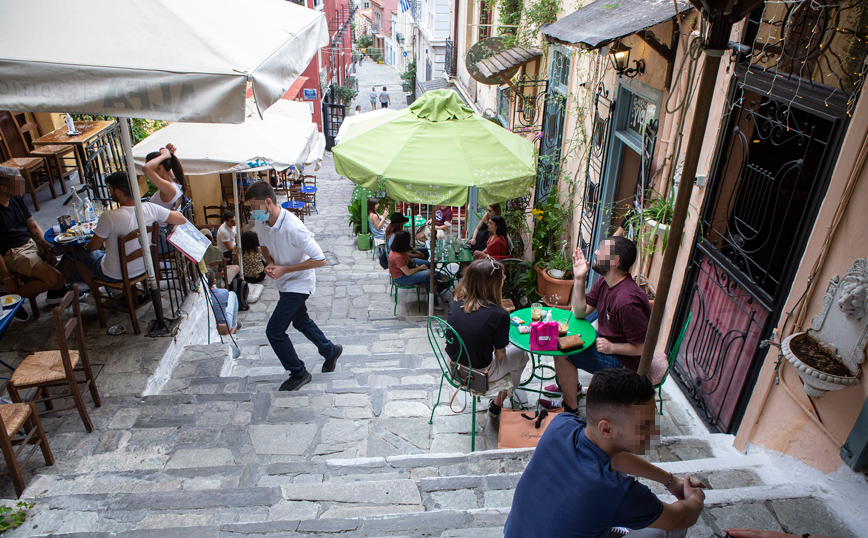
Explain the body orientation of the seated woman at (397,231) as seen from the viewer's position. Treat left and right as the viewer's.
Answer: facing to the right of the viewer

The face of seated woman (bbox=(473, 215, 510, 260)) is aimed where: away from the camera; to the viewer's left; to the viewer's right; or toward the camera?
to the viewer's left

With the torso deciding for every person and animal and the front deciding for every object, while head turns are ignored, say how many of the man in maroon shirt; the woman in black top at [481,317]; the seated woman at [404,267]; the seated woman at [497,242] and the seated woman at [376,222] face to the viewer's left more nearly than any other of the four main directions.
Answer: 2

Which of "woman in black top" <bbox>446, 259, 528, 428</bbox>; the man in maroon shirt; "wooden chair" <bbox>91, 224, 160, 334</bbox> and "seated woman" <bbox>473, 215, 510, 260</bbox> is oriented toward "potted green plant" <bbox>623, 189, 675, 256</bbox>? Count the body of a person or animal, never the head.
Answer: the woman in black top

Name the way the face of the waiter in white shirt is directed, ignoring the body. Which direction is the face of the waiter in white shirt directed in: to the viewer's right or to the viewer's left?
to the viewer's left

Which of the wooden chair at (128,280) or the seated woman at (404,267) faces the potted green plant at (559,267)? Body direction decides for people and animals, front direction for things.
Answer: the seated woman

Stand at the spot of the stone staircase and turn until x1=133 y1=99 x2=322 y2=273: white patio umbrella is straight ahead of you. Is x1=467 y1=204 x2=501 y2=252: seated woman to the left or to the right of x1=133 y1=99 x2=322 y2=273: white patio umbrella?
right

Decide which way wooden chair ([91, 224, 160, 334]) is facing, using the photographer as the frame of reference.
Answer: facing away from the viewer and to the left of the viewer

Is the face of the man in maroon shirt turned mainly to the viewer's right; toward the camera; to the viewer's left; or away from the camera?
to the viewer's left

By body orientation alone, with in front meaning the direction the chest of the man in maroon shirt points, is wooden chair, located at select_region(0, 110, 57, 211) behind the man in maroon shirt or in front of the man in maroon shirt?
in front

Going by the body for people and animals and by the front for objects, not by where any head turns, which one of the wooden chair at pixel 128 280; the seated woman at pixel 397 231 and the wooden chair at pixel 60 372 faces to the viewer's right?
the seated woman

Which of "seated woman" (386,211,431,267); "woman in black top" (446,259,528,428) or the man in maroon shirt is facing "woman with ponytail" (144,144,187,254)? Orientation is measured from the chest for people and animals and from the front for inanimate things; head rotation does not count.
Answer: the man in maroon shirt

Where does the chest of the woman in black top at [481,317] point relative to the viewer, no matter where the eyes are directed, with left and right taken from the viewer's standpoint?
facing away from the viewer and to the right of the viewer

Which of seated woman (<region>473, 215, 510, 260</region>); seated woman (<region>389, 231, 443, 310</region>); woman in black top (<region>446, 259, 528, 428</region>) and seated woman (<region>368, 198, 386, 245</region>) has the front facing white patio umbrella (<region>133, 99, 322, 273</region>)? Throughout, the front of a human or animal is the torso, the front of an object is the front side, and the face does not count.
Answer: seated woman (<region>473, 215, 510, 260</region>)

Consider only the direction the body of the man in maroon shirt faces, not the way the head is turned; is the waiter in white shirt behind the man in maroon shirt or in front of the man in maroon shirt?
in front

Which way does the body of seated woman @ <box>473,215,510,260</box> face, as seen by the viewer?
to the viewer's left

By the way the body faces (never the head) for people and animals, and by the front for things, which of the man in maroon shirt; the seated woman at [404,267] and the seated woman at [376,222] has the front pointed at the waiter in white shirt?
the man in maroon shirt
